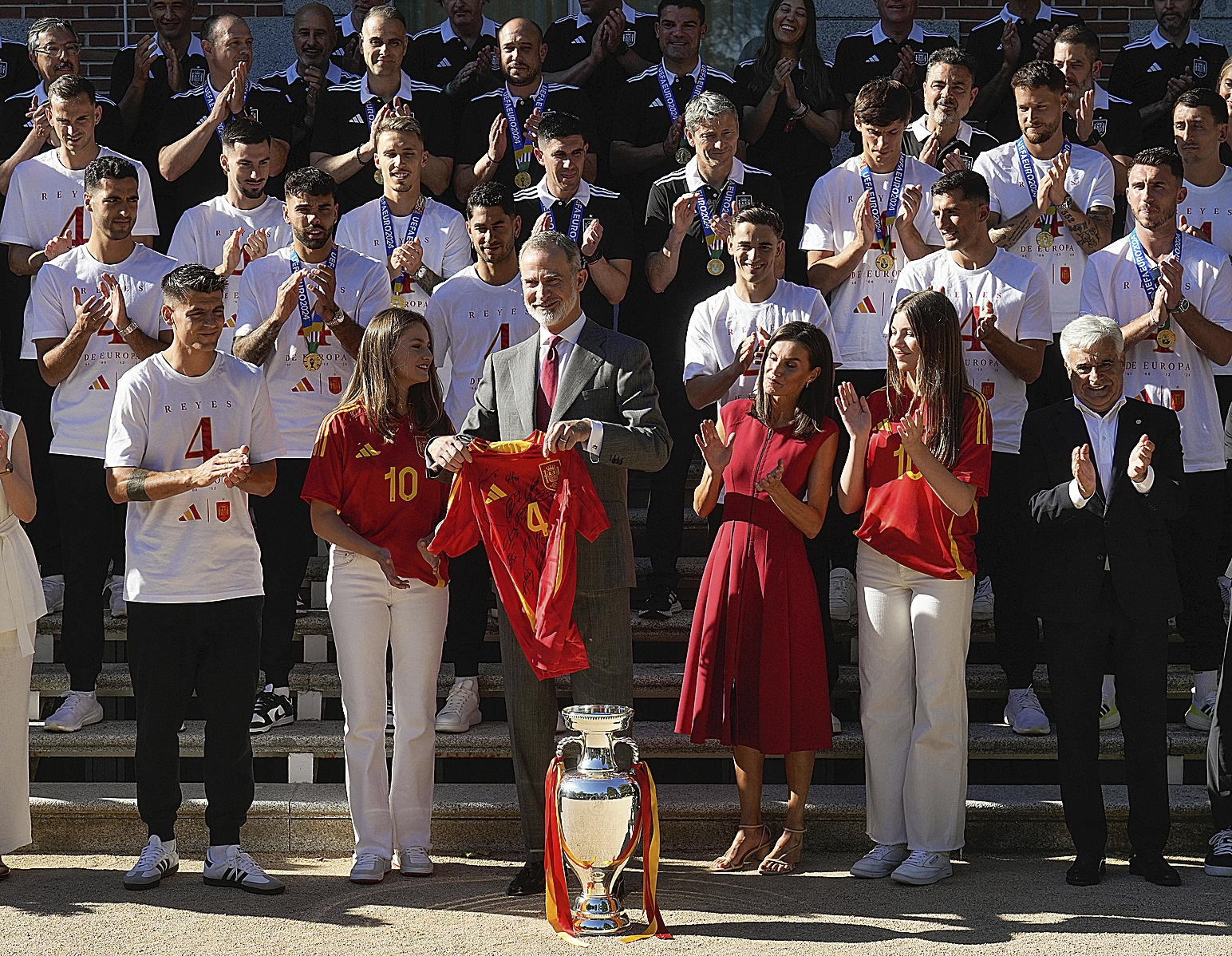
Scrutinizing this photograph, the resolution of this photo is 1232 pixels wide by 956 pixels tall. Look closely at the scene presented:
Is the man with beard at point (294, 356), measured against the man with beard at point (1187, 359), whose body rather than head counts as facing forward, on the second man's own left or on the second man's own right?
on the second man's own right

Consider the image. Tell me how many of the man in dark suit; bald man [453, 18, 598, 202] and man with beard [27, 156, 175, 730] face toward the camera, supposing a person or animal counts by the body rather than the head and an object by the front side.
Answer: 3

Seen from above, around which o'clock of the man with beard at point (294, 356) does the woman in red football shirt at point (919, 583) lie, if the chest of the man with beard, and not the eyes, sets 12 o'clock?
The woman in red football shirt is roughly at 10 o'clock from the man with beard.

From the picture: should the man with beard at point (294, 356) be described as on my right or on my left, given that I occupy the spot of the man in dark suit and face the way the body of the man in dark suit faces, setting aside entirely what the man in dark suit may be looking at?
on my right

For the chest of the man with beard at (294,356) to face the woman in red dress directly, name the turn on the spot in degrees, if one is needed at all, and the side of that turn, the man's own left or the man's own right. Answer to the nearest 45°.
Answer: approximately 45° to the man's own left

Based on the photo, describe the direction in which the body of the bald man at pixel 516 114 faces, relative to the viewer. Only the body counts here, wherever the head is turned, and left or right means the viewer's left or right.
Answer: facing the viewer

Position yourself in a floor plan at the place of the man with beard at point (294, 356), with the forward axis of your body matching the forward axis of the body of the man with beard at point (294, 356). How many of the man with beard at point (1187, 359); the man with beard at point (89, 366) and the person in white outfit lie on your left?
1

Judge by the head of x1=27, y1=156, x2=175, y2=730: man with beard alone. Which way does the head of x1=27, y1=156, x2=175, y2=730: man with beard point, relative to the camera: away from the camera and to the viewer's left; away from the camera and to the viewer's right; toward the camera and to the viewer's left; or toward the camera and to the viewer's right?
toward the camera and to the viewer's right

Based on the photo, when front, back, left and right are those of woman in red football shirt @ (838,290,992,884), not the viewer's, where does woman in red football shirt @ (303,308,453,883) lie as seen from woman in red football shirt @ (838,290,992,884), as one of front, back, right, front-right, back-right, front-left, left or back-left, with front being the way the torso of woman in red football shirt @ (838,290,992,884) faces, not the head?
front-right

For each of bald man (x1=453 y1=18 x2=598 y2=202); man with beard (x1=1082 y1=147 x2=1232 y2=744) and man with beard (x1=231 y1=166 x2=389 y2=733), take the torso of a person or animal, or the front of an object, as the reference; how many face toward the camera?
3

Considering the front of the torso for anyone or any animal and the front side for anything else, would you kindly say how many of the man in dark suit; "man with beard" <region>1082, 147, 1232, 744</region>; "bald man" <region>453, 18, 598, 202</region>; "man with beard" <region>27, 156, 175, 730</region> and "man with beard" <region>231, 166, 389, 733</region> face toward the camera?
5

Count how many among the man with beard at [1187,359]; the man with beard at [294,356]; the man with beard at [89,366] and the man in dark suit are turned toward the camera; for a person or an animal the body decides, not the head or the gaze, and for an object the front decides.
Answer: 4

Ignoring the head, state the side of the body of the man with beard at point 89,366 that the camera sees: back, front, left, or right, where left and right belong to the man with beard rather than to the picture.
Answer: front

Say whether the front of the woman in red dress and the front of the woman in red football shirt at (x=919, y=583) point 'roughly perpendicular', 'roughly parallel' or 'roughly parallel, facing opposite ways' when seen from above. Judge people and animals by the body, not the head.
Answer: roughly parallel
